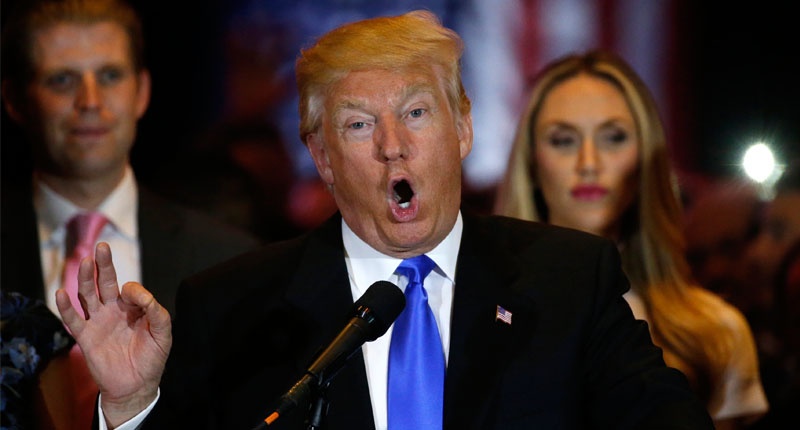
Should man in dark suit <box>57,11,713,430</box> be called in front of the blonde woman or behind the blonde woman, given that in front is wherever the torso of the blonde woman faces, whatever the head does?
in front

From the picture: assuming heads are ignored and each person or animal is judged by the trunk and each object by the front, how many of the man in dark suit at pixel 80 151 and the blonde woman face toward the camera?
2

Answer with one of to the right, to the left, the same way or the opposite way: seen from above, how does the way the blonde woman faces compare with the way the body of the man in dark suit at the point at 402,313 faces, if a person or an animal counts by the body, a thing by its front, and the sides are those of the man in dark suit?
the same way

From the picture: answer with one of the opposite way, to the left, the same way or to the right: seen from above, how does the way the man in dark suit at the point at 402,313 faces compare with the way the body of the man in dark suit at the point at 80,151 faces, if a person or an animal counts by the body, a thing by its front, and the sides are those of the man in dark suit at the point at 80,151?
the same way

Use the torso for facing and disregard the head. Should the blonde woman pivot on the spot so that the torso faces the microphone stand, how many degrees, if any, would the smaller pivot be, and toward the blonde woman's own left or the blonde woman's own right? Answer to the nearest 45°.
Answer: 0° — they already face it

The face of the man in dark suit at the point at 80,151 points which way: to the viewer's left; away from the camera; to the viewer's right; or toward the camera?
toward the camera

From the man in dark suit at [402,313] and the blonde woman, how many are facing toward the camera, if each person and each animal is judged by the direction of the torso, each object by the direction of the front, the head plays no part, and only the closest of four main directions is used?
2

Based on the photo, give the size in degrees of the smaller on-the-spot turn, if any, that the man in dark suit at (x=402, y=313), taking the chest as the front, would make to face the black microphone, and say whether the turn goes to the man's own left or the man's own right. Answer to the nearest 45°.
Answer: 0° — they already face it

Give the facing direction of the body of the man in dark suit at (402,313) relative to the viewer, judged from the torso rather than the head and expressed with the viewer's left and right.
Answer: facing the viewer

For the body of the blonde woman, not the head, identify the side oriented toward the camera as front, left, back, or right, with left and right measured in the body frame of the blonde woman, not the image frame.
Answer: front

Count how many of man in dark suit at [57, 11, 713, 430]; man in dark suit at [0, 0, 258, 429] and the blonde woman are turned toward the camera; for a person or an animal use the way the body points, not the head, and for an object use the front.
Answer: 3

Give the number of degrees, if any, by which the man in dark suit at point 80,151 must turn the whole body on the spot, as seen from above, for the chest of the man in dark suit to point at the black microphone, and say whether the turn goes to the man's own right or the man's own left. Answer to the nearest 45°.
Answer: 0° — they already face it

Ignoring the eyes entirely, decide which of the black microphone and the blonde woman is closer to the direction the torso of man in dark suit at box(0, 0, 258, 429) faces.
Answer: the black microphone

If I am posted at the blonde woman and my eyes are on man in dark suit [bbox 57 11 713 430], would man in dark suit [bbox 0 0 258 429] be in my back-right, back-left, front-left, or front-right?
front-right

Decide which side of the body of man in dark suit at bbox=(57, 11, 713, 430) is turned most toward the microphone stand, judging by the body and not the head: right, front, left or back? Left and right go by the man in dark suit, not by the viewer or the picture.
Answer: front

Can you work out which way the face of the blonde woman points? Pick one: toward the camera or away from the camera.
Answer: toward the camera
